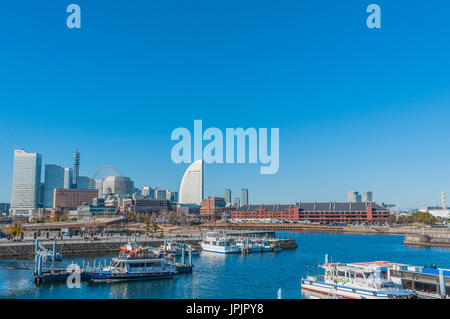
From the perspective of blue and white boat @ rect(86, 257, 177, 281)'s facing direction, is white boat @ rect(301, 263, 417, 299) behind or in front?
behind

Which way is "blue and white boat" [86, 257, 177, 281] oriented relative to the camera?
to the viewer's left
